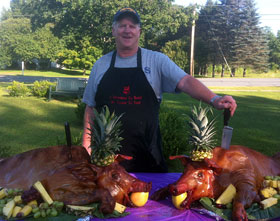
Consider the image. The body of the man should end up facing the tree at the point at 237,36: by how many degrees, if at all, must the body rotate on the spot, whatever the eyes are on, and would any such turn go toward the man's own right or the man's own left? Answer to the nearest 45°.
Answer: approximately 180°

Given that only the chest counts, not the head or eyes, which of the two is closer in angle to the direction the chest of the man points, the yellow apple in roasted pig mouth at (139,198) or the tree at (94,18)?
the yellow apple in roasted pig mouth

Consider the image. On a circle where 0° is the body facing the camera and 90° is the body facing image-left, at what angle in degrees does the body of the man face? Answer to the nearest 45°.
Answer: approximately 0°

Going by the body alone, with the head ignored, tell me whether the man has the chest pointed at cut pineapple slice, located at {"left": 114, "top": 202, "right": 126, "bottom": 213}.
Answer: yes

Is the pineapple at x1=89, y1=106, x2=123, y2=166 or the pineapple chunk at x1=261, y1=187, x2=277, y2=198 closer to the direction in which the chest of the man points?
the pineapple

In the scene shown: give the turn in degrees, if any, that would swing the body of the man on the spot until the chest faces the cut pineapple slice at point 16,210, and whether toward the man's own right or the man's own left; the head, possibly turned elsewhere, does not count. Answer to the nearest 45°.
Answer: approximately 45° to the man's own right

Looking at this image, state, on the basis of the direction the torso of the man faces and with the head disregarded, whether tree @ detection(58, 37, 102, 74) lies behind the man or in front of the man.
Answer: behind

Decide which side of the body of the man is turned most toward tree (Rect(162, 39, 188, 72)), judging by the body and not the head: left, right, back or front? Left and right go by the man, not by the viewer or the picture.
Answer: back

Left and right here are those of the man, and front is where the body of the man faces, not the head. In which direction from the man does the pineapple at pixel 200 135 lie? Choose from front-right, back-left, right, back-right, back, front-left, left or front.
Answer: front-left

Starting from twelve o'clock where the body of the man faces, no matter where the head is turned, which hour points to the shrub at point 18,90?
The shrub is roughly at 5 o'clock from the man.

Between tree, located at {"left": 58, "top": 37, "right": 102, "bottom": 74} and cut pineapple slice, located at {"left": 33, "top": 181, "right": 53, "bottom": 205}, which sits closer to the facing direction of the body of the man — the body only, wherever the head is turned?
the cut pineapple slice

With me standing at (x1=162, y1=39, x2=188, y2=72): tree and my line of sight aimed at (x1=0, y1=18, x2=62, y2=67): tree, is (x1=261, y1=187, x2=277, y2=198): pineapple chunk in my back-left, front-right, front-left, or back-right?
back-left
